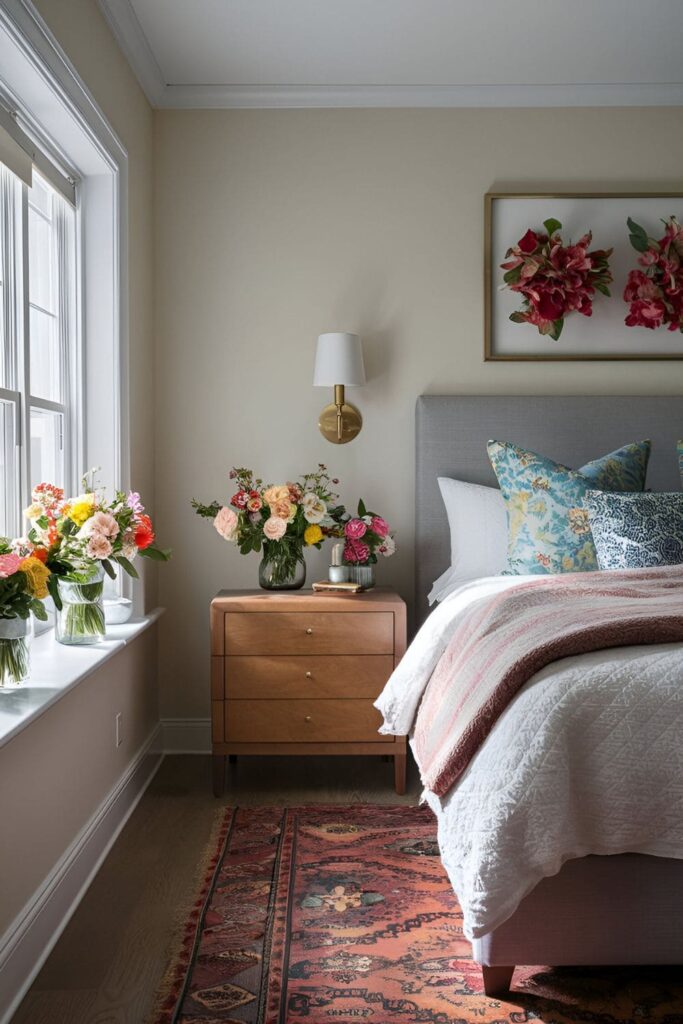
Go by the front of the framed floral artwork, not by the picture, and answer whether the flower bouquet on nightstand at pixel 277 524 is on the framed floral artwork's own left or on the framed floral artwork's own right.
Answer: on the framed floral artwork's own right

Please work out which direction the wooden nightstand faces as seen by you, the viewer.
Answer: facing the viewer

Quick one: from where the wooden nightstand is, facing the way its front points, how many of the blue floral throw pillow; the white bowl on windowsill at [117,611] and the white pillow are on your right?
1

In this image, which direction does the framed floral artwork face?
toward the camera

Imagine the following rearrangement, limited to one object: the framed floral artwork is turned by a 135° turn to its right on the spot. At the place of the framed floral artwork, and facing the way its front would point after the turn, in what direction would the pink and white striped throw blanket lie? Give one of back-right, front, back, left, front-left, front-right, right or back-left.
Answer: back-left

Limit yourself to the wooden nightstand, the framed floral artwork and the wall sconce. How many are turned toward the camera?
3

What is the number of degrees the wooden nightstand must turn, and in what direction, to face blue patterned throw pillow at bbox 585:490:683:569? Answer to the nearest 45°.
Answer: approximately 45° to its left

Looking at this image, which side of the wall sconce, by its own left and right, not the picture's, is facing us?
front

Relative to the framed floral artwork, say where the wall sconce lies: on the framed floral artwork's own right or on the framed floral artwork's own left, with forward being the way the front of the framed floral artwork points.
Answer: on the framed floral artwork's own right

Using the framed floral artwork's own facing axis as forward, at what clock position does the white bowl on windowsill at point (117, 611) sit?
The white bowl on windowsill is roughly at 2 o'clock from the framed floral artwork.

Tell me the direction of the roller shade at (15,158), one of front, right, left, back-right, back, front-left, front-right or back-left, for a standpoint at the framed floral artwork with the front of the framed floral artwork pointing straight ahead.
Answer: front-right

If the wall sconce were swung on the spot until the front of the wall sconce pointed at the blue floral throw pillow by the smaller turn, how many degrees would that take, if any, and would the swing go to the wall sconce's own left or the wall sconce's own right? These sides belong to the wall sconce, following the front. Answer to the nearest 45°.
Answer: approximately 45° to the wall sconce's own left

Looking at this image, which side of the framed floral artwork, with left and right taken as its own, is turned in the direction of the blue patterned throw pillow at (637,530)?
front
